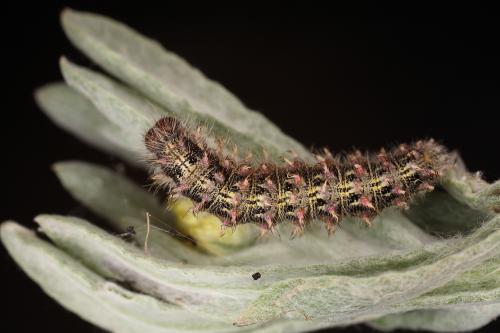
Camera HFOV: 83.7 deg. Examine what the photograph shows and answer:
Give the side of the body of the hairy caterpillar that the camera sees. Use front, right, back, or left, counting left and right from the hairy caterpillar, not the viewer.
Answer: left
